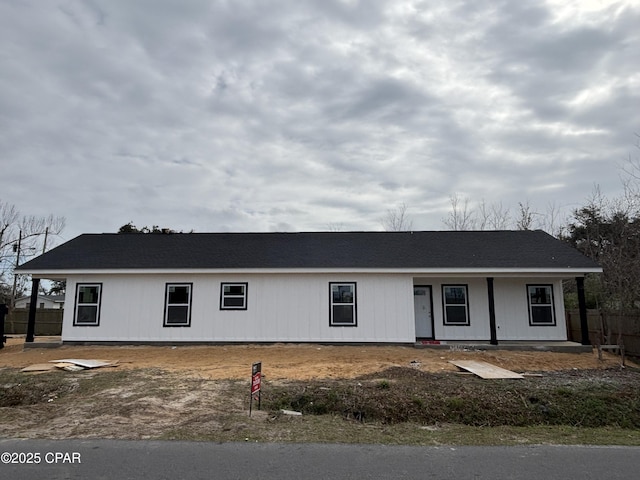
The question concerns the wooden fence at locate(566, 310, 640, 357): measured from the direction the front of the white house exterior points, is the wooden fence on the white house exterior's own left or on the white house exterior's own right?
on the white house exterior's own left

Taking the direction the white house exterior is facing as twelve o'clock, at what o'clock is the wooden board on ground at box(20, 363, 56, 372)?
The wooden board on ground is roughly at 2 o'clock from the white house exterior.

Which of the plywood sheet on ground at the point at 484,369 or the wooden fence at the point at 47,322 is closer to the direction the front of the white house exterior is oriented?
the plywood sheet on ground

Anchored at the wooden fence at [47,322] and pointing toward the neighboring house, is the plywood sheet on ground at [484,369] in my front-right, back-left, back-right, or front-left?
back-right

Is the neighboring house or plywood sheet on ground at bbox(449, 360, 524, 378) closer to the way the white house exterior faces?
the plywood sheet on ground

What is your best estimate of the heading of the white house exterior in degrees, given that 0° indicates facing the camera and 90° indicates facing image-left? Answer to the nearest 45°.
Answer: approximately 0°

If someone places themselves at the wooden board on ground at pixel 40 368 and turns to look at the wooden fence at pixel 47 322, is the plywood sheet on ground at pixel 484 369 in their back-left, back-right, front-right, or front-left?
back-right

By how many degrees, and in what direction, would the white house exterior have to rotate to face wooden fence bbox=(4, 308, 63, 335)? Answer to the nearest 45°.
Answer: approximately 135° to its right

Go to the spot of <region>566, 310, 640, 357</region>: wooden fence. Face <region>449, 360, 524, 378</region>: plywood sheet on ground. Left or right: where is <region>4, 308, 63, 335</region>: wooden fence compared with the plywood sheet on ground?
right

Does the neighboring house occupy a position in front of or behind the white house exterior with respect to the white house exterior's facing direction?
behind
